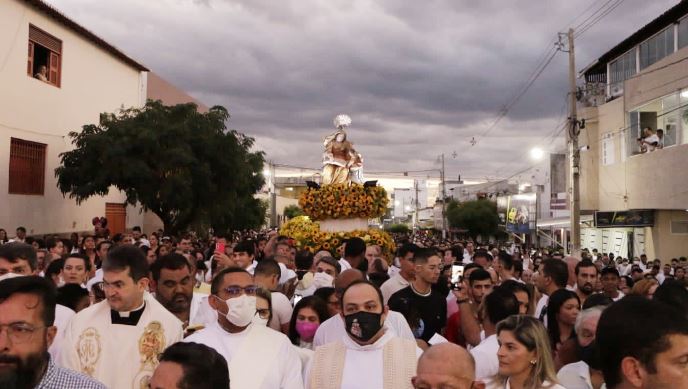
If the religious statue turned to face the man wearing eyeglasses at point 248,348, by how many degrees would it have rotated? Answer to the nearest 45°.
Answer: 0° — it already faces them

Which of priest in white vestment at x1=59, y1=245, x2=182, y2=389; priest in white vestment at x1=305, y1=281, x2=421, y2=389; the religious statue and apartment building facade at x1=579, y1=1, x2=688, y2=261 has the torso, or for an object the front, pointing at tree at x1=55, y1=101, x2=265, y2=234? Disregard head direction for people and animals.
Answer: the apartment building facade

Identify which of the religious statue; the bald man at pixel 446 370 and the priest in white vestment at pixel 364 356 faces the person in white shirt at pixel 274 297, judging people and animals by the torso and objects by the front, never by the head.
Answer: the religious statue

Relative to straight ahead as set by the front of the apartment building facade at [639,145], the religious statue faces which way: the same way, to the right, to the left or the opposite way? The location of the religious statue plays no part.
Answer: to the left

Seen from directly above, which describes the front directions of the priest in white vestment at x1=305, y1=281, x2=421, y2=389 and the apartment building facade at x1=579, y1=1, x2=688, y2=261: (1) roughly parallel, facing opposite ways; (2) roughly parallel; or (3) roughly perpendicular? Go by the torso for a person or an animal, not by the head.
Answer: roughly perpendicular

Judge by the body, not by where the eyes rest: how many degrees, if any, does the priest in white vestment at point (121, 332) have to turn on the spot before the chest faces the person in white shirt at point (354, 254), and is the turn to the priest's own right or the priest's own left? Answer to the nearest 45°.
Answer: approximately 135° to the priest's own left

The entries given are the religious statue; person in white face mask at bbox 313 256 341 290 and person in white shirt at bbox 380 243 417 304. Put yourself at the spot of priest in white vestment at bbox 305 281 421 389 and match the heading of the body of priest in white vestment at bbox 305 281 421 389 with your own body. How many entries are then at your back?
3

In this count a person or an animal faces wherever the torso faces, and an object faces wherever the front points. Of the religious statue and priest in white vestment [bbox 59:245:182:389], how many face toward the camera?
2

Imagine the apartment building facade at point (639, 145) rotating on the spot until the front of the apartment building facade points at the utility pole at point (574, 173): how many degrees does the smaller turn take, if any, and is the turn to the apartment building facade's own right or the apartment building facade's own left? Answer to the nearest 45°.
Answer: approximately 45° to the apartment building facade's own left

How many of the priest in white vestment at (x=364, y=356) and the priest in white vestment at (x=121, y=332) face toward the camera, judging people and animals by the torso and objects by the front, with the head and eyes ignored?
2

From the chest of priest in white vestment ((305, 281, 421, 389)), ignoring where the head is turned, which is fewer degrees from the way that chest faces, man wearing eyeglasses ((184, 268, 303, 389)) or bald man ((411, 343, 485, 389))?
the bald man
